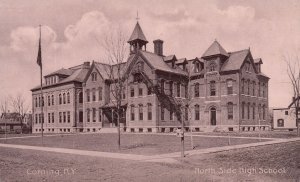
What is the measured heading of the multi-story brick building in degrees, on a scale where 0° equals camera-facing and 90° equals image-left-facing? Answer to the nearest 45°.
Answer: approximately 45°
